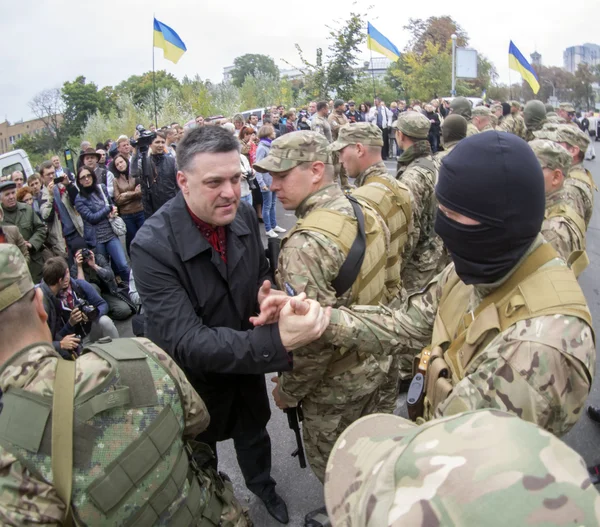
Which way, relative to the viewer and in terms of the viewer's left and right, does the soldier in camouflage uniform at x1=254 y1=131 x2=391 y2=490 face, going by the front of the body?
facing to the left of the viewer

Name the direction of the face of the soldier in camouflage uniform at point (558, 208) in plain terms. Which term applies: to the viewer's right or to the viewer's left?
to the viewer's left

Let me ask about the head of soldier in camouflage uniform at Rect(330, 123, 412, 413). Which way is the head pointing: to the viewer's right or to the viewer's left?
to the viewer's left

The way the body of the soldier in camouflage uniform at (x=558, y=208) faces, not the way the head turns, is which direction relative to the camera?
to the viewer's left

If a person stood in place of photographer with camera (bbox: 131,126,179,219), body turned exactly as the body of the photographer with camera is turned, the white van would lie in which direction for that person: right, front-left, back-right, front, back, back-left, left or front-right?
back-right

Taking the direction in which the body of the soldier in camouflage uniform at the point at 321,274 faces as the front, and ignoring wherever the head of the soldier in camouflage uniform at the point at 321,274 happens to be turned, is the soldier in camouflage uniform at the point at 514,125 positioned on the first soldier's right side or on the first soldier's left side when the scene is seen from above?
on the first soldier's right side

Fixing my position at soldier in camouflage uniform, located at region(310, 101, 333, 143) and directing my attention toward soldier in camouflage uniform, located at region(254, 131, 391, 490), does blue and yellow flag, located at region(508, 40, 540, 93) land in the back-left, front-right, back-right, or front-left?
back-left

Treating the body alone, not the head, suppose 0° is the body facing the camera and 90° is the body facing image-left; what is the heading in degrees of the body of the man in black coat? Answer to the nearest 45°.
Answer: approximately 315°

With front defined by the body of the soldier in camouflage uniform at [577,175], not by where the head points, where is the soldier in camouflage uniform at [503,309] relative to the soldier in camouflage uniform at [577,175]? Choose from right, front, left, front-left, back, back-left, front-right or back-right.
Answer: left

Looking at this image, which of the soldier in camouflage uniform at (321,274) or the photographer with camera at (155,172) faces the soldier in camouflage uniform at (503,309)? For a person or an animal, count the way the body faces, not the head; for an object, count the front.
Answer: the photographer with camera
